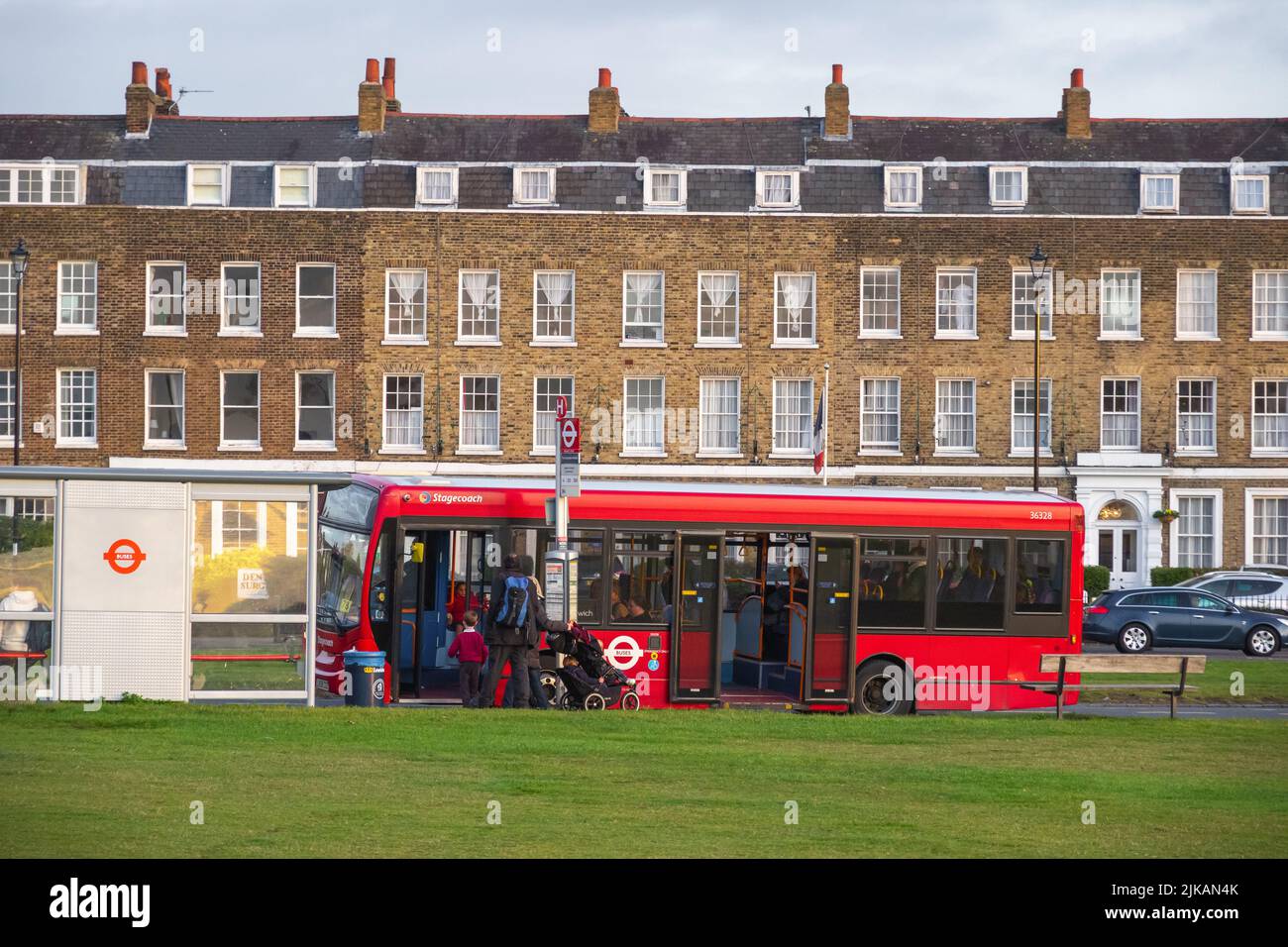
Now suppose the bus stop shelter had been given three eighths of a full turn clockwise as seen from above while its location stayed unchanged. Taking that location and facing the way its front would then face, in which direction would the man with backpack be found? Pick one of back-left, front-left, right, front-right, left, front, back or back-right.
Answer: front-left

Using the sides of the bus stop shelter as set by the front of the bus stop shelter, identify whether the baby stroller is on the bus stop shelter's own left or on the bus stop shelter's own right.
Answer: on the bus stop shelter's own right

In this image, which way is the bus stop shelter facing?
away from the camera

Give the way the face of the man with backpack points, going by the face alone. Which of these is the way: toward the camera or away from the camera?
away from the camera

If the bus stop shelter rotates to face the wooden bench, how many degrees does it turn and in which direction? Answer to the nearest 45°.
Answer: approximately 90° to its right
